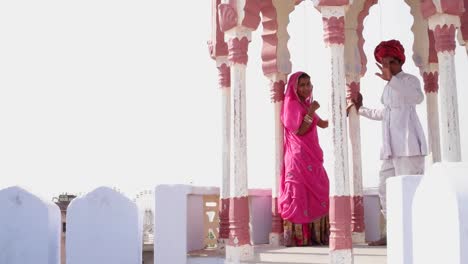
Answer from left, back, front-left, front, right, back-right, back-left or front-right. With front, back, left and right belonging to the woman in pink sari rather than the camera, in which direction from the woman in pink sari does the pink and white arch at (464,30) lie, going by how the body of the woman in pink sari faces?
front-left

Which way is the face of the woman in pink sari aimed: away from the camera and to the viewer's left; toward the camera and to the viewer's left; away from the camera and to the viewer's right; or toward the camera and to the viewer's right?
toward the camera and to the viewer's right

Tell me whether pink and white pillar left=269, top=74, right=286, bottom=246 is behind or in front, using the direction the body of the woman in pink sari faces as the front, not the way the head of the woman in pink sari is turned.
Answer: behind

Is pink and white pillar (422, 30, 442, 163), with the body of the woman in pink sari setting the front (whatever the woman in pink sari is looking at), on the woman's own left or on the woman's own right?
on the woman's own left

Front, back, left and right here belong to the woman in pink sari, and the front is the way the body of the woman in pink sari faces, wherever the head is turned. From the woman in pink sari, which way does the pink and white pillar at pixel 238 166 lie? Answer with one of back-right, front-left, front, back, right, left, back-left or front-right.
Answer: right

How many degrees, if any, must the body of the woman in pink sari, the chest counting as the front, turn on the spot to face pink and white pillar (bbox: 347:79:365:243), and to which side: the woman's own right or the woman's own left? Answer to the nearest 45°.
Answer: approximately 90° to the woman's own left

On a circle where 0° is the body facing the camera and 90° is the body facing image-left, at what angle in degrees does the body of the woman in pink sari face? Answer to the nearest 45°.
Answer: approximately 315°
